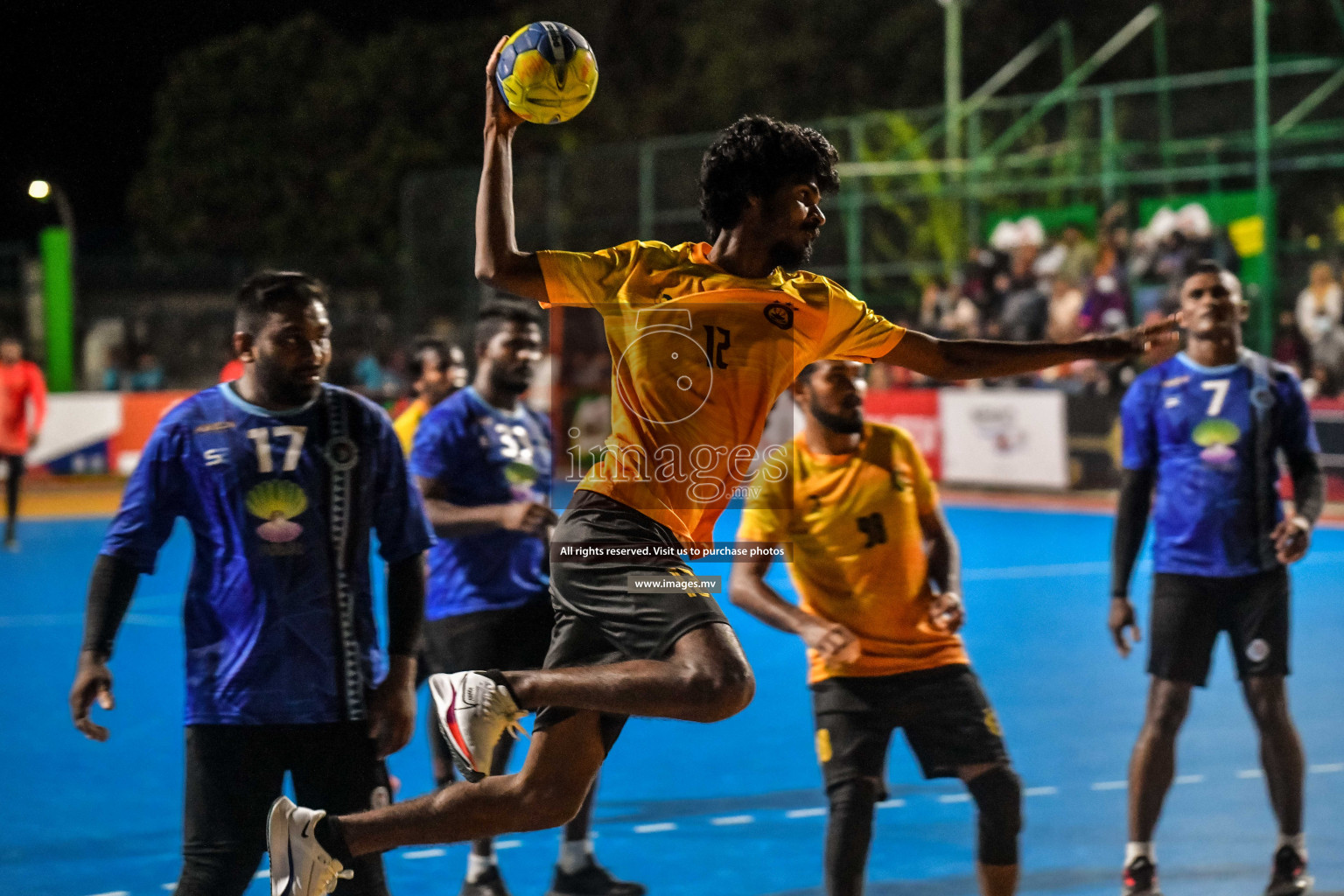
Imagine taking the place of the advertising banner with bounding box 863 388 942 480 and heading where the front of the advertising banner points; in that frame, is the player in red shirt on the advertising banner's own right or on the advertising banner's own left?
on the advertising banner's own right

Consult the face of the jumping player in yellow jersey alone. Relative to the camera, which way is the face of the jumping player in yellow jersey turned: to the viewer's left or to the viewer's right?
to the viewer's right

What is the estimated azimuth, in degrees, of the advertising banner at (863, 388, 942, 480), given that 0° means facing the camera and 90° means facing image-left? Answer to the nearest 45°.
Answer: approximately 0°

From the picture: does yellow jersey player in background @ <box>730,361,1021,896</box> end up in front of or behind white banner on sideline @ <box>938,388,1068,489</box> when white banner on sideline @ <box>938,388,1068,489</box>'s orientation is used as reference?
in front

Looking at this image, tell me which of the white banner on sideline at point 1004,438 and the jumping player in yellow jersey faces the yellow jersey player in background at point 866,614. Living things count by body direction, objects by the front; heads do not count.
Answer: the white banner on sideline

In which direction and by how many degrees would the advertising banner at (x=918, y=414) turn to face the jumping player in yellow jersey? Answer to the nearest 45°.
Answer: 0° — it already faces them

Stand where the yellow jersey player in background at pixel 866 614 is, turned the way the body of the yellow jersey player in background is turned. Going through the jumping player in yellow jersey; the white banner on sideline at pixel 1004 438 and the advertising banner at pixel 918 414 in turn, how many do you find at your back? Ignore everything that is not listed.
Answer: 2

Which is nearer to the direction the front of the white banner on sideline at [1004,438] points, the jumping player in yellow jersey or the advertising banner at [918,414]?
the jumping player in yellow jersey
